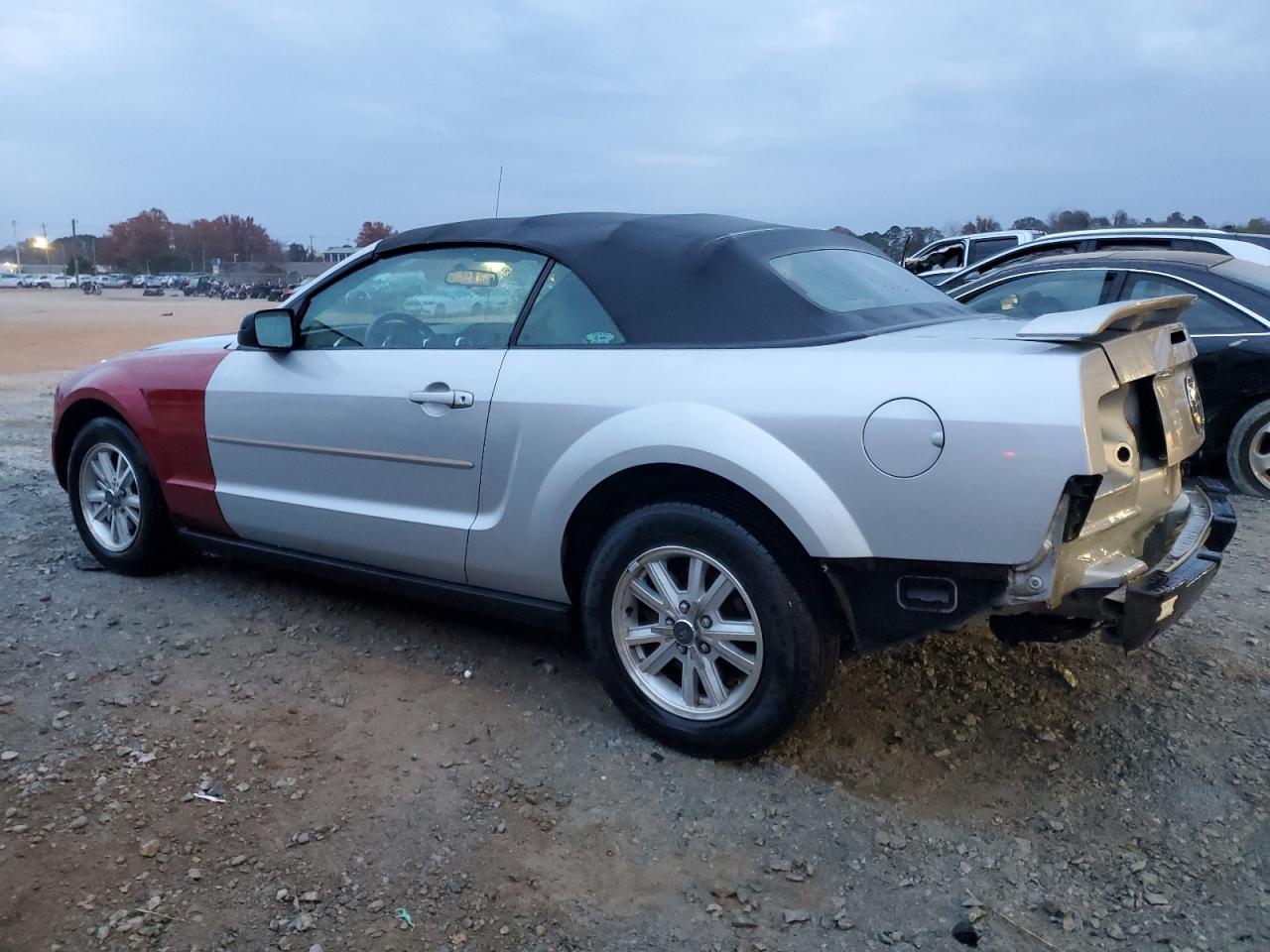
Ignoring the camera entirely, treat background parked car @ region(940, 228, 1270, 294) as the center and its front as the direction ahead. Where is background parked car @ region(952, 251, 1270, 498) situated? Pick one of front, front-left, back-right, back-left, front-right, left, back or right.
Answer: left

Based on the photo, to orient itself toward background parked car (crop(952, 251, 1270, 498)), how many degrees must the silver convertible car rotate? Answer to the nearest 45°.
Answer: approximately 90° to its right

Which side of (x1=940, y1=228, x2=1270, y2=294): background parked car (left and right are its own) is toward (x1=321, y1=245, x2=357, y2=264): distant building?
front

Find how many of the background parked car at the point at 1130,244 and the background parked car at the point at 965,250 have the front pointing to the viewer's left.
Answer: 2

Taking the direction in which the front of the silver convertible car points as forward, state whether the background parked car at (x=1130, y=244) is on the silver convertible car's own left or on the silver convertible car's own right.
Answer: on the silver convertible car's own right
